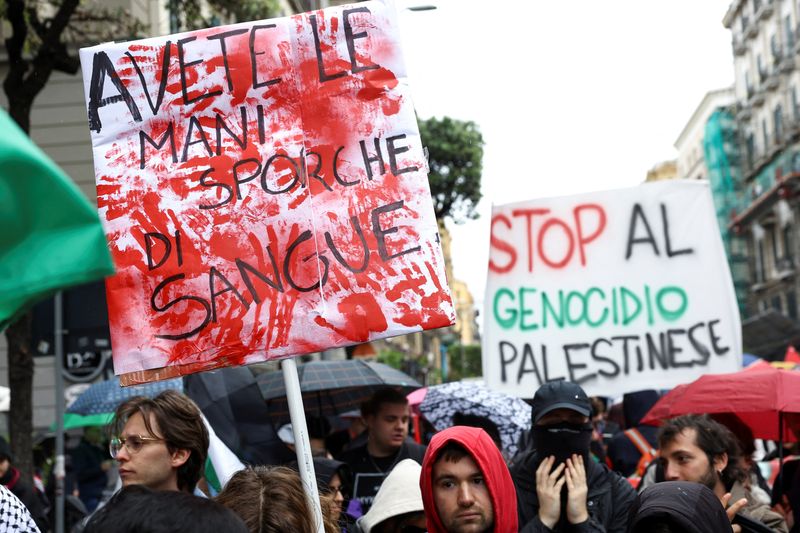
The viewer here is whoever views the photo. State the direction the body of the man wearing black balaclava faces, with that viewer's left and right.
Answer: facing the viewer

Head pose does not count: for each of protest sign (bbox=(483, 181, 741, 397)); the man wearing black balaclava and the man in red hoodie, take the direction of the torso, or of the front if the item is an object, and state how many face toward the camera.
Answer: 3

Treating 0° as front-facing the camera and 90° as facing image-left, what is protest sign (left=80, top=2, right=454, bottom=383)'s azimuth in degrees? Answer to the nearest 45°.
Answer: approximately 0°

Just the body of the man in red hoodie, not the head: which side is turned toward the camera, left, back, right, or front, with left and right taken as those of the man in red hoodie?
front

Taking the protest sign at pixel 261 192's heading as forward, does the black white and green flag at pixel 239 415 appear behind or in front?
behind

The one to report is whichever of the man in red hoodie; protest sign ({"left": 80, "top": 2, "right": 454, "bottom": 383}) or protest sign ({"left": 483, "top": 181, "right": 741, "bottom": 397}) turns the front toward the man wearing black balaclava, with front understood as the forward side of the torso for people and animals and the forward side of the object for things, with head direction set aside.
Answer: protest sign ({"left": 483, "top": 181, "right": 741, "bottom": 397})

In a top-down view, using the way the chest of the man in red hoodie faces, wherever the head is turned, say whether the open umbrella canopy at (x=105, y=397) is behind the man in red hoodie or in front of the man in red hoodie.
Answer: behind

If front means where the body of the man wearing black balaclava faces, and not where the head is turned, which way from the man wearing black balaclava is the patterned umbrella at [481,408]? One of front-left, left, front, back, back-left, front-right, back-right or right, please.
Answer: back

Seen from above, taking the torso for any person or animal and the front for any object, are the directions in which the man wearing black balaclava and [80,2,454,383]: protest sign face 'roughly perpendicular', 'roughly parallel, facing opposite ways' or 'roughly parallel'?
roughly parallel

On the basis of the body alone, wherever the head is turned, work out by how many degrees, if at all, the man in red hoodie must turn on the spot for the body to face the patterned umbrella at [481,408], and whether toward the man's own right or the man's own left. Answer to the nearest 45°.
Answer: approximately 180°

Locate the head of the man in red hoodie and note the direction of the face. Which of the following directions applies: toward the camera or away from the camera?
toward the camera

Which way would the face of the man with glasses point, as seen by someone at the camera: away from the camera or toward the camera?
toward the camera
